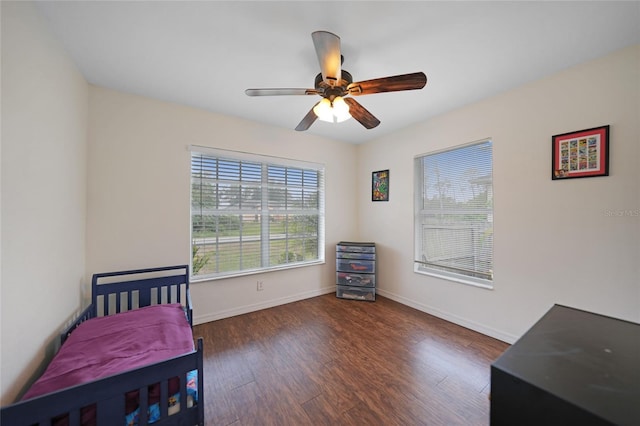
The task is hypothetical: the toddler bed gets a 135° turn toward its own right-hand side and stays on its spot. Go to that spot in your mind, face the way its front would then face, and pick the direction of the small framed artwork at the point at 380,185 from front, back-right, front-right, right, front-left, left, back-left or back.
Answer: back-right

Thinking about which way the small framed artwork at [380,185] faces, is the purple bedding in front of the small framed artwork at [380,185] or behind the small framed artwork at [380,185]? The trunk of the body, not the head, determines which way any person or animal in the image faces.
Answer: in front

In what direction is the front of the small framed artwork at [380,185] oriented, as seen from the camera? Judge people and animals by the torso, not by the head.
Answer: facing the viewer and to the left of the viewer

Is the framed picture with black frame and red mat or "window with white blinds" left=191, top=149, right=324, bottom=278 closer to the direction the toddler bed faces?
the framed picture with black frame and red mat

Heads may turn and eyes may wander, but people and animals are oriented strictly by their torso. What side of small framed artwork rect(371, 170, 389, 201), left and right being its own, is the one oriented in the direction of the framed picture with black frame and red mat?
left

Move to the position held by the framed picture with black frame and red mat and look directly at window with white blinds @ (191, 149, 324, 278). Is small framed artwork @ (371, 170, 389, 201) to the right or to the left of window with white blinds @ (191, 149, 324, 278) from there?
right

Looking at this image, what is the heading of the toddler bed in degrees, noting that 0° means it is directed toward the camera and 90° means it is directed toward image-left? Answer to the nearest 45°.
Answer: approximately 0°

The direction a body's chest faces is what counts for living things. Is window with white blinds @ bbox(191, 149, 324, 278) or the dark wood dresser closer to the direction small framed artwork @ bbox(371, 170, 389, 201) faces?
the window with white blinds

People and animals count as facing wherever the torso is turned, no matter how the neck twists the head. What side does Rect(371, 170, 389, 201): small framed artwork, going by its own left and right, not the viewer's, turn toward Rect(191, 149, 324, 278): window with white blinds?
front
